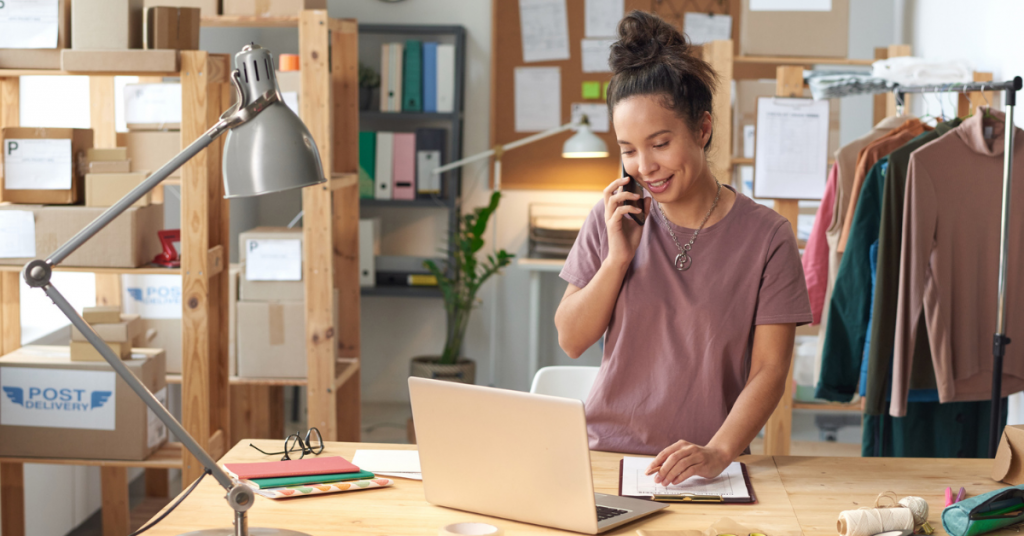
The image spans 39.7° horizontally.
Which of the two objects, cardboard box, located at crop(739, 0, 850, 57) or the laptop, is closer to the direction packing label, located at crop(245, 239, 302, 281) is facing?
the laptop

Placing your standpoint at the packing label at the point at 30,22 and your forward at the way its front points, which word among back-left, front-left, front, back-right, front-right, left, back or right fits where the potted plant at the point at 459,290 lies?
back-left

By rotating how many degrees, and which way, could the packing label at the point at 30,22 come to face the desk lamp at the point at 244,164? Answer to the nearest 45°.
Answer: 0° — it already faces it

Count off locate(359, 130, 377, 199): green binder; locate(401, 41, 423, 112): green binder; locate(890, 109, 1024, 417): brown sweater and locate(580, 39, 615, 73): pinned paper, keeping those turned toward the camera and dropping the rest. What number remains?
4

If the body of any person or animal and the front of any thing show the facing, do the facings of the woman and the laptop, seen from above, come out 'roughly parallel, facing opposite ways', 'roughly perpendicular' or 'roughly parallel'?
roughly parallel, facing opposite ways

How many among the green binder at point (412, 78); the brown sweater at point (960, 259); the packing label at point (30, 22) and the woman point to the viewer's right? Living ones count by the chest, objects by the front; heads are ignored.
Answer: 0

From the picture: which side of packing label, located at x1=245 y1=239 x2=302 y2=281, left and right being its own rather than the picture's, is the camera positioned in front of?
front

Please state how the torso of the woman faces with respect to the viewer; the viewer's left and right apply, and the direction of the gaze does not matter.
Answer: facing the viewer and to the left of the viewer

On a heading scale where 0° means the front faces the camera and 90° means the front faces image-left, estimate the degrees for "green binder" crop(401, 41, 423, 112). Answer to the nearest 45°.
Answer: approximately 0°

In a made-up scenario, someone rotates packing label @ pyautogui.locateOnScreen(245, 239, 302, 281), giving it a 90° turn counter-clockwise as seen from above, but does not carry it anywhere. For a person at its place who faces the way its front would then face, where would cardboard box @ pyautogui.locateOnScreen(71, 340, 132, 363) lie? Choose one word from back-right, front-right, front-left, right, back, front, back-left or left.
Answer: back-right

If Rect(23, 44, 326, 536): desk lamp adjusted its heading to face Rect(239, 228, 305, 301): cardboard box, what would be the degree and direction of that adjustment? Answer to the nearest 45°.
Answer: approximately 90° to its left

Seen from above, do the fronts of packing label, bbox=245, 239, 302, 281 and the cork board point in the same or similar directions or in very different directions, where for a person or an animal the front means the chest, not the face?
same or similar directions

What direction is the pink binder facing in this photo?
toward the camera

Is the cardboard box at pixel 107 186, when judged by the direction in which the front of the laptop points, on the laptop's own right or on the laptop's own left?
on the laptop's own left
